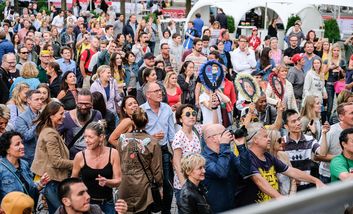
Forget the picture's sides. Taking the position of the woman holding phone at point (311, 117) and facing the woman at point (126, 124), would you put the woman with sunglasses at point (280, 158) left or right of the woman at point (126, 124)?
left

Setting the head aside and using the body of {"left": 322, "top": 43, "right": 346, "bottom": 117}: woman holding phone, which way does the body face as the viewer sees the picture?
toward the camera

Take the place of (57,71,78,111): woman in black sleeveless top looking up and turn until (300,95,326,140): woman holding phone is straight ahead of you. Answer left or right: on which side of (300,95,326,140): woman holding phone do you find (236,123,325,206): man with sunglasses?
right

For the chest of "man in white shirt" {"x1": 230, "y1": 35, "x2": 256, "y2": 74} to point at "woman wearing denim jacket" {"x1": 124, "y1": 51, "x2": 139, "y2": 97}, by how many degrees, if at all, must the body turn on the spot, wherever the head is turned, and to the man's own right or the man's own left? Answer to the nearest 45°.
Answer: approximately 45° to the man's own right

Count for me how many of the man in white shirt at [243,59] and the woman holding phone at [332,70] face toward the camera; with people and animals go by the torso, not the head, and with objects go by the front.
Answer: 2

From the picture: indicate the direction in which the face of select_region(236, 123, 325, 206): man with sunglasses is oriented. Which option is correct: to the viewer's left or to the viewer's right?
to the viewer's right

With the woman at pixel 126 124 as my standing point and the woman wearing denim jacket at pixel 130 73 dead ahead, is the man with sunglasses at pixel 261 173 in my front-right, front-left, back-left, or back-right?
back-right

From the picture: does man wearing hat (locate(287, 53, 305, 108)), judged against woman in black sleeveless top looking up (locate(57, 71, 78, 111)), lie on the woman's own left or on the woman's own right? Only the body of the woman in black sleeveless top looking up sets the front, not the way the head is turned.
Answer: on the woman's own left

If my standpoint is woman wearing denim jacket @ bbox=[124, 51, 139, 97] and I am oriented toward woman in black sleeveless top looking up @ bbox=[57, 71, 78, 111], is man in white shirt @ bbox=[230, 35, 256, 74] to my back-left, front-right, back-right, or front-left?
back-left

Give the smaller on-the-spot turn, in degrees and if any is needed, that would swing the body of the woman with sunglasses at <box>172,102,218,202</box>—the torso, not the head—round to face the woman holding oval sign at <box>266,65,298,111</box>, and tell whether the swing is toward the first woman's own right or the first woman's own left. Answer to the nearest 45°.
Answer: approximately 90° to the first woman's own left

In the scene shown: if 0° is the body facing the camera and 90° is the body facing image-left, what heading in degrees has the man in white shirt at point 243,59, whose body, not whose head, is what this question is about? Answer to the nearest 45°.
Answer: approximately 0°

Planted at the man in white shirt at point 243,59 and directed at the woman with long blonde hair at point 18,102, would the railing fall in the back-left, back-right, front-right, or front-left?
front-left
